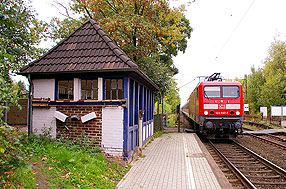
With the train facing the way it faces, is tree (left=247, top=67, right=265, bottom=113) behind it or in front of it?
behind

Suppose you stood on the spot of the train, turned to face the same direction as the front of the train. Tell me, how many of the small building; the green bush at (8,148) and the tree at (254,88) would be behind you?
1

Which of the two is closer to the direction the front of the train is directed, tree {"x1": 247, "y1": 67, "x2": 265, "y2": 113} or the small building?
the small building

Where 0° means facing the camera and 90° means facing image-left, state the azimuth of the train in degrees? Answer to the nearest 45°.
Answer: approximately 0°

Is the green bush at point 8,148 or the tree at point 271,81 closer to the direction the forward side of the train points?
the green bush

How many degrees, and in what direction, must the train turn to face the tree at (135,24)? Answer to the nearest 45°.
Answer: approximately 90° to its right

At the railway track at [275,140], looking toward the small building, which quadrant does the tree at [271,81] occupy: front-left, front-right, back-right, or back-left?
back-right

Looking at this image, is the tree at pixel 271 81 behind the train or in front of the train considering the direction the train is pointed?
behind

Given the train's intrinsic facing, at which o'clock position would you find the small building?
The small building is roughly at 1 o'clock from the train.

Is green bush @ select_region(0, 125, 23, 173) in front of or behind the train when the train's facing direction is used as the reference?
in front
